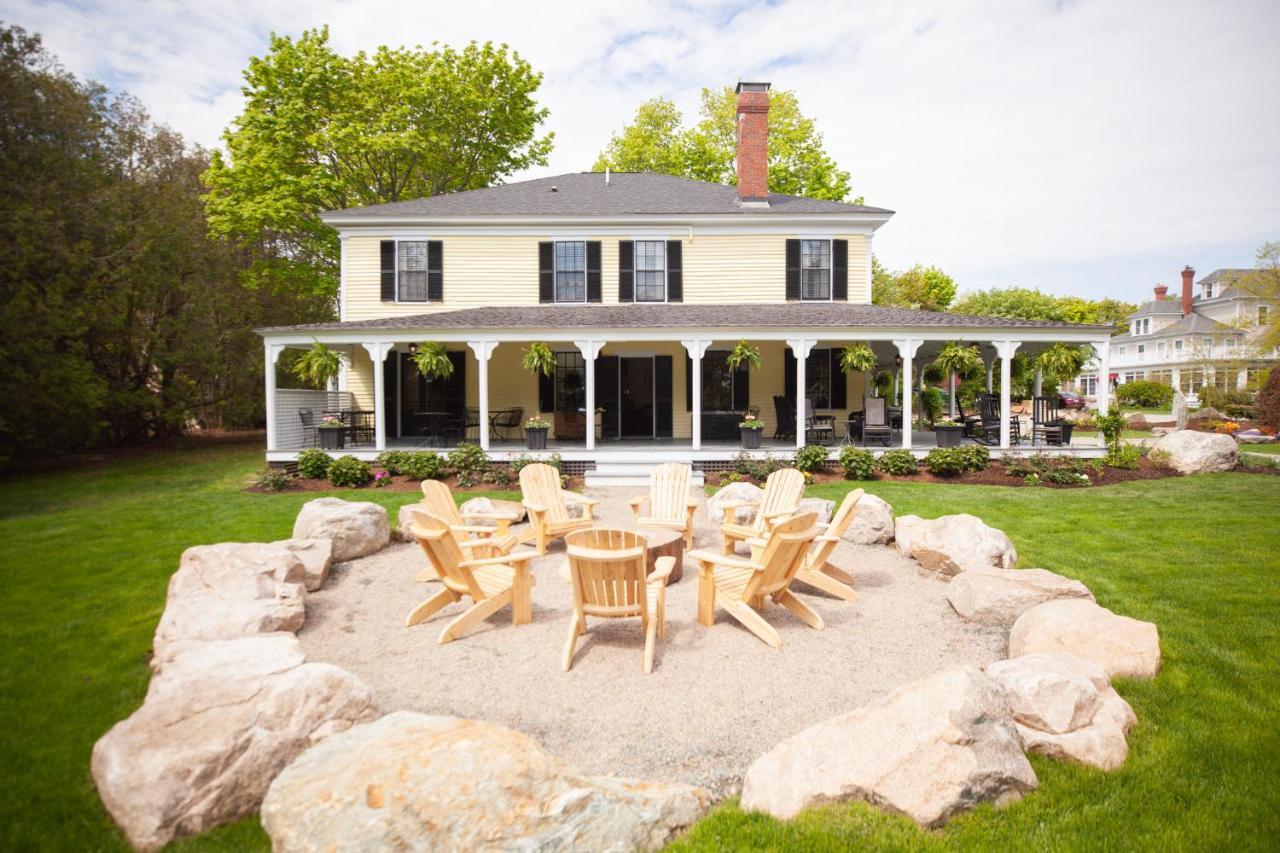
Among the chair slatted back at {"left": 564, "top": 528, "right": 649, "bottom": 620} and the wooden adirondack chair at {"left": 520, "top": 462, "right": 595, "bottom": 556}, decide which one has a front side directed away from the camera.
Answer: the chair slatted back

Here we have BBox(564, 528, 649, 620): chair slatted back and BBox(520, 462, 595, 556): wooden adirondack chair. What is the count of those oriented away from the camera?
1

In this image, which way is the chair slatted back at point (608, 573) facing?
away from the camera

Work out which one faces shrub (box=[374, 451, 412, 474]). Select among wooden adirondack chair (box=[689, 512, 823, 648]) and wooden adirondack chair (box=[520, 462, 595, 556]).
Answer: wooden adirondack chair (box=[689, 512, 823, 648])

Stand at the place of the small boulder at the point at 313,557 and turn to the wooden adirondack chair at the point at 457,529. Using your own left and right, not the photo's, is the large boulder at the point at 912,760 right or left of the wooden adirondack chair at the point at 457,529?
right

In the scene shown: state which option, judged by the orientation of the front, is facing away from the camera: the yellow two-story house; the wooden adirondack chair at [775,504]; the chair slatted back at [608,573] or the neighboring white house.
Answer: the chair slatted back

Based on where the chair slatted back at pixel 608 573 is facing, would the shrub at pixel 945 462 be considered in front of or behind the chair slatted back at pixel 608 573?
in front

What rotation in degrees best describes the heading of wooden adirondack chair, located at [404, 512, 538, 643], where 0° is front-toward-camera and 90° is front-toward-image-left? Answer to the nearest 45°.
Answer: approximately 225°

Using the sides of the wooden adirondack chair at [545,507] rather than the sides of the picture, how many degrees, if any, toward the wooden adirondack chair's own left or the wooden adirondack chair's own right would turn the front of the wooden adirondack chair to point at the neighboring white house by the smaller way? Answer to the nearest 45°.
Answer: approximately 90° to the wooden adirondack chair's own left

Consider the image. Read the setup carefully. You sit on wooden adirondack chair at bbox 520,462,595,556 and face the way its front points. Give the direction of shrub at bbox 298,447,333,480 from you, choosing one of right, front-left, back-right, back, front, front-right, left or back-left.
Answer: back

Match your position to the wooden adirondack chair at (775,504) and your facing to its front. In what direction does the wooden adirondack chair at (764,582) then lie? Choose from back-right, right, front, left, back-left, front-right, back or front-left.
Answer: front-left

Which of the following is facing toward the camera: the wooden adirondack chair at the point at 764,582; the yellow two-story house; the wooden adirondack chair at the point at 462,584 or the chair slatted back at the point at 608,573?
the yellow two-story house

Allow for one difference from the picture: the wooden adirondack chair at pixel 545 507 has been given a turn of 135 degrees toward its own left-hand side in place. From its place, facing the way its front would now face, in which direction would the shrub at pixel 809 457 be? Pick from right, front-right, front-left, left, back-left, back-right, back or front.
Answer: front-right
